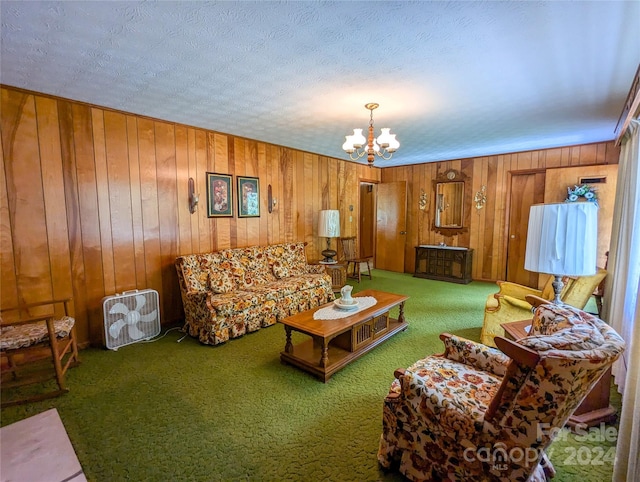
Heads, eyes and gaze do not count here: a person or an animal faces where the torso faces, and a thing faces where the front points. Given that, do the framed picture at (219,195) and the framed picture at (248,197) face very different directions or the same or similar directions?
same or similar directions

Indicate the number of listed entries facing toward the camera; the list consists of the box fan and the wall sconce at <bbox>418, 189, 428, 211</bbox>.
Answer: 2

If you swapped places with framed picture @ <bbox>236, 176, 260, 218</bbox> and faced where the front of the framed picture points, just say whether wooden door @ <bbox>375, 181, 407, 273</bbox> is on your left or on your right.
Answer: on your left

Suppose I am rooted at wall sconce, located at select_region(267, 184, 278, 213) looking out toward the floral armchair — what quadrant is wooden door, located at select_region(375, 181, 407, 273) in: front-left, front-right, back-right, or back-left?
back-left

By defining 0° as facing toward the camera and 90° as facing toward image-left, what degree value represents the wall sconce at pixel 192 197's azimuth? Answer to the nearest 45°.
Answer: approximately 315°

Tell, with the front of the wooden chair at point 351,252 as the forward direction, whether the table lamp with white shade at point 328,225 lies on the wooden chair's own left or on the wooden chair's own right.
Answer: on the wooden chair's own right

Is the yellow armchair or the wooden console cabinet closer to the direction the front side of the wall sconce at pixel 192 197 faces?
the yellow armchair

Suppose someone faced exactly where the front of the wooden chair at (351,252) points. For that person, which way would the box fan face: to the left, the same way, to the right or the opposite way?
the same way

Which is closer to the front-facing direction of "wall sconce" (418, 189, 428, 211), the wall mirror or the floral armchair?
the floral armchair

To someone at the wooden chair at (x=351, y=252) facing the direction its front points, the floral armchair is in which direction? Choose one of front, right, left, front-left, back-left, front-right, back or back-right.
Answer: front-right

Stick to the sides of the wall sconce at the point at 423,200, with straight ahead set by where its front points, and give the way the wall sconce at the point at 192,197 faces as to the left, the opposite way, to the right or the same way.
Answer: to the left

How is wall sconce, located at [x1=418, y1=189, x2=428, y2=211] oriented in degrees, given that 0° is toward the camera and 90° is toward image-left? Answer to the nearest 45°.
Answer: approximately 0°

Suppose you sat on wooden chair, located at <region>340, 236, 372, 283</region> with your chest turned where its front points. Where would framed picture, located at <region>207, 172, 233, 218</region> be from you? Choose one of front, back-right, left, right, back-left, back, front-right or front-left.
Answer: right

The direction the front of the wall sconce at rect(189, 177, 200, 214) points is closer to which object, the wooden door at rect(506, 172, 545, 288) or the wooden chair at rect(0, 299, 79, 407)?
the wooden door

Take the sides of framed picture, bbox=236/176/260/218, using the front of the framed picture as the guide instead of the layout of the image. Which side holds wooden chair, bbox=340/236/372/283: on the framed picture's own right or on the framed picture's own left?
on the framed picture's own left

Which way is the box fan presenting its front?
toward the camera

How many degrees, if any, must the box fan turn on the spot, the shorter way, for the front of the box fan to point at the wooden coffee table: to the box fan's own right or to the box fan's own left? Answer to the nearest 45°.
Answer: approximately 45° to the box fan's own left

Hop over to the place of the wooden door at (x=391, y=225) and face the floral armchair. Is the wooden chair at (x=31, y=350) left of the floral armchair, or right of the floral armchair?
right
